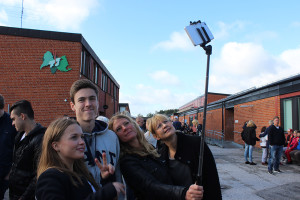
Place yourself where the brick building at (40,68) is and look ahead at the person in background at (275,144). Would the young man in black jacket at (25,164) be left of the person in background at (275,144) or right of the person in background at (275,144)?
right

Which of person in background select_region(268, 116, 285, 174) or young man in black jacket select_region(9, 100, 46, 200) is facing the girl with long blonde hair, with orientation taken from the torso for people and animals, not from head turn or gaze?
the person in background

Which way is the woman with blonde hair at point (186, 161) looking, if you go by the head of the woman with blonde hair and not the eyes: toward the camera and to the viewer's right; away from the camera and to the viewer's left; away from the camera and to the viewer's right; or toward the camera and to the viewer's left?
toward the camera and to the viewer's right

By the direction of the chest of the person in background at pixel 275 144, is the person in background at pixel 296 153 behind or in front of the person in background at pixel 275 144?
behind

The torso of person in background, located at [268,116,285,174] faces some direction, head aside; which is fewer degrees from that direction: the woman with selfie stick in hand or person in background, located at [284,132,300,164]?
the woman with selfie stick in hand
